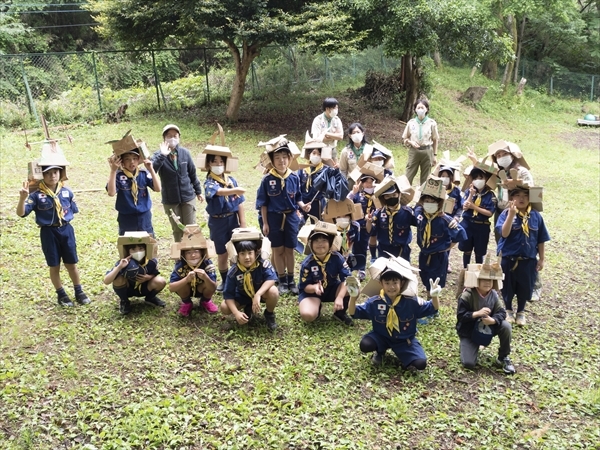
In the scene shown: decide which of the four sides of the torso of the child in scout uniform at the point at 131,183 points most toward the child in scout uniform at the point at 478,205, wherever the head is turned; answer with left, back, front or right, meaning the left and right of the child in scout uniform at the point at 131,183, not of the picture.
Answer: left

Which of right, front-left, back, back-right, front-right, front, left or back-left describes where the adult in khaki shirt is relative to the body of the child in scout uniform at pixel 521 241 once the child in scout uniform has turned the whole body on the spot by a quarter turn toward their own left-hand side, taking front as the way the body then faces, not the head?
back-left

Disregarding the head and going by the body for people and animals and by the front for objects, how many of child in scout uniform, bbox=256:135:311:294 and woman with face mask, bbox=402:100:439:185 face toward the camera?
2

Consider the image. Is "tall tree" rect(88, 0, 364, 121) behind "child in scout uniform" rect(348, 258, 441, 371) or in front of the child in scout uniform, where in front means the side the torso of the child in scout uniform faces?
behind

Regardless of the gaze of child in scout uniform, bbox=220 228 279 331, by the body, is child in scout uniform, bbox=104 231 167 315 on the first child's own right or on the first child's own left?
on the first child's own right

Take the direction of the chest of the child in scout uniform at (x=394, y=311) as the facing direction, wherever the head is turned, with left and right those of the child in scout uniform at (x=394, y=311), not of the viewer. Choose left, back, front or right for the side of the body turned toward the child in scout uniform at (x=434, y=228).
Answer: back

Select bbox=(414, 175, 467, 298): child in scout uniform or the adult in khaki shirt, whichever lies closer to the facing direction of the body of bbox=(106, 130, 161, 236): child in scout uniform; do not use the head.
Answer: the child in scout uniform

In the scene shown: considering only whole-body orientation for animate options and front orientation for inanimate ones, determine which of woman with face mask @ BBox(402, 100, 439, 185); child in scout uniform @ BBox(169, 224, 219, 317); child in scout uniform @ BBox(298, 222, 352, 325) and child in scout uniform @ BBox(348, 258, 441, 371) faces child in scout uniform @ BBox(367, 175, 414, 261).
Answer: the woman with face mask
